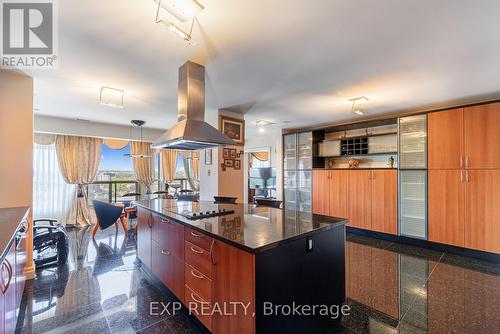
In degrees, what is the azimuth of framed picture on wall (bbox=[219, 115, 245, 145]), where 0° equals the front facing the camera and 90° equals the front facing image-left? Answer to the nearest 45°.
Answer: approximately 315°

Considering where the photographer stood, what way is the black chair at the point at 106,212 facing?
facing away from the viewer and to the right of the viewer

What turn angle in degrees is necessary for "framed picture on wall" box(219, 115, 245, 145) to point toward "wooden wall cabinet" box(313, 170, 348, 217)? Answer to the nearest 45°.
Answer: approximately 45° to its left

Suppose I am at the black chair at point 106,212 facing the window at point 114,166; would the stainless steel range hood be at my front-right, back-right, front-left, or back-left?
back-right

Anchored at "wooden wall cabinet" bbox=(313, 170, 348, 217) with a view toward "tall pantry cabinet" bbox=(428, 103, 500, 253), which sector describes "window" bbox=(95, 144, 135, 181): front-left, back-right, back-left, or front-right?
back-right

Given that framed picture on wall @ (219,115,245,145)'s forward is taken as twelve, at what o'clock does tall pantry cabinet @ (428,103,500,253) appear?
The tall pantry cabinet is roughly at 11 o'clock from the framed picture on wall.

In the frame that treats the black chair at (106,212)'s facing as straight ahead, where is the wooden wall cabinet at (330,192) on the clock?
The wooden wall cabinet is roughly at 2 o'clock from the black chair.

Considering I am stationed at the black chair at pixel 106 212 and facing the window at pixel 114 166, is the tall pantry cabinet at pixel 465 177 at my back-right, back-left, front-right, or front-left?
back-right
